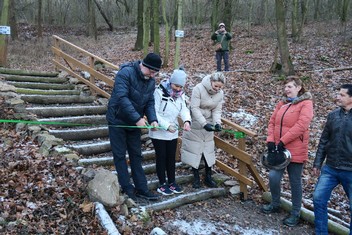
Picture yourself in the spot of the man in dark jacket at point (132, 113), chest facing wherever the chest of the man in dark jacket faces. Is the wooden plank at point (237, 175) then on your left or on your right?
on your left

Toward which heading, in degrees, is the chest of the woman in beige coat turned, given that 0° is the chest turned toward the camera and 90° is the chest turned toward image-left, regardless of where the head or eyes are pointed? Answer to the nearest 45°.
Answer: approximately 315°

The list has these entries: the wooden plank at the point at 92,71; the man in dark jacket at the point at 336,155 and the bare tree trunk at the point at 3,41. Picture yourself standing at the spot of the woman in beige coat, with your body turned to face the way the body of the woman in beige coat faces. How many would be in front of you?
1

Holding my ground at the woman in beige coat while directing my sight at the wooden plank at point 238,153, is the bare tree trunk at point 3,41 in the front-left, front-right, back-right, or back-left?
back-left

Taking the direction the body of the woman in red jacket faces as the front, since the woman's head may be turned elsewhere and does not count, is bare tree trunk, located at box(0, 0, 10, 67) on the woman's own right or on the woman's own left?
on the woman's own right

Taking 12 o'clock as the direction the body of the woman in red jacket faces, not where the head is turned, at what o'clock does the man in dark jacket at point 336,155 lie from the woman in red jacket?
The man in dark jacket is roughly at 9 o'clock from the woman in red jacket.

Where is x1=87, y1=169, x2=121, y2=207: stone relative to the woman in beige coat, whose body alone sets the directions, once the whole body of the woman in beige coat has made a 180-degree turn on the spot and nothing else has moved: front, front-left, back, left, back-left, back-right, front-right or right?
left

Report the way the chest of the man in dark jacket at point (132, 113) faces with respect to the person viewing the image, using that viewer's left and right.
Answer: facing the viewer and to the right of the viewer

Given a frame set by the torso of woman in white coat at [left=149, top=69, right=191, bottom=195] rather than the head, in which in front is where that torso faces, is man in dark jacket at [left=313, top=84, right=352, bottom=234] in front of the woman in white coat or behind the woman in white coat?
in front
